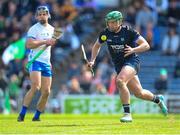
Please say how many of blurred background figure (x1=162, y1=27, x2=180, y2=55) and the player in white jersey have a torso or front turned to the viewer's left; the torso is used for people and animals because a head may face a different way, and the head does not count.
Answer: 0

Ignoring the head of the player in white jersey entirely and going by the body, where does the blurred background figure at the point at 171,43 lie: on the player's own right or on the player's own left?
on the player's own left

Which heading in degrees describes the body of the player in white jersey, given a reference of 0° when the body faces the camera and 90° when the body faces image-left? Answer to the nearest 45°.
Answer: approximately 315°

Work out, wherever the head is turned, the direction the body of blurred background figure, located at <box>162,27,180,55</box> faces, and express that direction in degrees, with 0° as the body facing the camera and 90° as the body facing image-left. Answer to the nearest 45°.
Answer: approximately 0°
